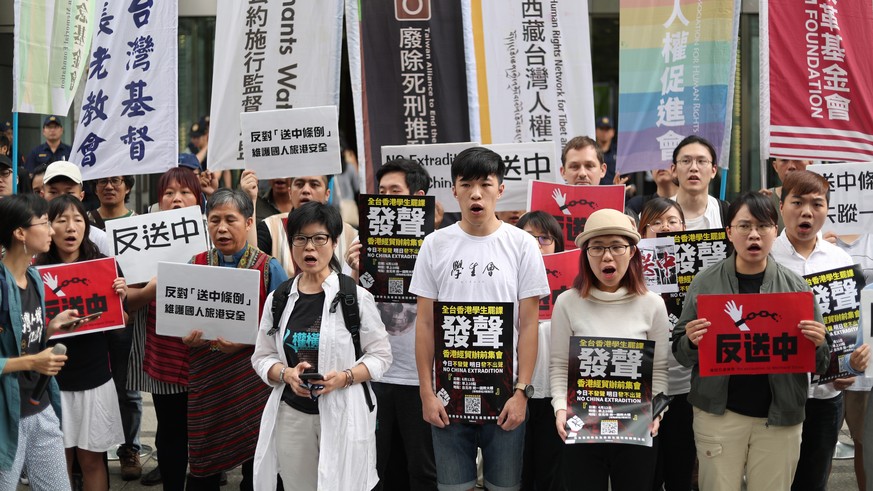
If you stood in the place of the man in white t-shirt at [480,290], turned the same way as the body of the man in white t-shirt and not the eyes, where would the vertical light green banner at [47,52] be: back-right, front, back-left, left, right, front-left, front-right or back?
back-right

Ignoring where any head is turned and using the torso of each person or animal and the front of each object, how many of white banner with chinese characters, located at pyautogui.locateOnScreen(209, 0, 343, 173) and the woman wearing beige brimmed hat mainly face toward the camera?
2

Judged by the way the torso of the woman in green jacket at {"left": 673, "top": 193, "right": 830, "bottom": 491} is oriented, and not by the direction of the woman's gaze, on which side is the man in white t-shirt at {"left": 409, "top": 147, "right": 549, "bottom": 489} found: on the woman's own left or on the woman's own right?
on the woman's own right

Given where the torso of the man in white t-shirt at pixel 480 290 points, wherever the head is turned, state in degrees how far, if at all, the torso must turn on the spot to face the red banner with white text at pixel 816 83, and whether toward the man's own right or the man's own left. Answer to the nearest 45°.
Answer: approximately 135° to the man's own left

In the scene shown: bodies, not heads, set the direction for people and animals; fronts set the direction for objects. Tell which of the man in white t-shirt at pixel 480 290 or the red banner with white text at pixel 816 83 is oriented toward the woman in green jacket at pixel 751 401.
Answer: the red banner with white text

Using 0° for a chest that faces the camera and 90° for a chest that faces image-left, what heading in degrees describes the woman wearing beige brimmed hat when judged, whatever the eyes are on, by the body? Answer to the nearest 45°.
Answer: approximately 0°

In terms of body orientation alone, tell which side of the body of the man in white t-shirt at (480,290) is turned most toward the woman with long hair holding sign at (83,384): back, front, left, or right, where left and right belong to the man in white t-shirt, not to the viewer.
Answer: right

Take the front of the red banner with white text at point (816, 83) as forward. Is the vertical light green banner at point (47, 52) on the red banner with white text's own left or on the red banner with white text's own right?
on the red banner with white text's own right

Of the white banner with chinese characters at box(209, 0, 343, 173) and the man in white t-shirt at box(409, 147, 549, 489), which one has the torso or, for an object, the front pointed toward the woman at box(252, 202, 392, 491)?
the white banner with chinese characters

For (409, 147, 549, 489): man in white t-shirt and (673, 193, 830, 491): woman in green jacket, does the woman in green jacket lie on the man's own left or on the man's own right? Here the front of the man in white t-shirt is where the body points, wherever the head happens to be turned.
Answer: on the man's own left

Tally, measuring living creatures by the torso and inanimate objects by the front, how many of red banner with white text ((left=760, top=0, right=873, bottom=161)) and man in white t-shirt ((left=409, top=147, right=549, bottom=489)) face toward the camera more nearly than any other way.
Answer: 2

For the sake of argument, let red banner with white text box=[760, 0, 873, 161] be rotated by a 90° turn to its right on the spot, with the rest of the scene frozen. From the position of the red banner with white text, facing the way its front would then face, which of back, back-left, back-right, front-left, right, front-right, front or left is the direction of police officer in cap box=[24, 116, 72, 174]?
front

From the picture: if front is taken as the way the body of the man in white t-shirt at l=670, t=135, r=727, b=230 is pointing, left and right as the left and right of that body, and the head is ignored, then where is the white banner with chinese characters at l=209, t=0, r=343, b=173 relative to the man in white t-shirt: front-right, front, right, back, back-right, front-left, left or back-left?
right
